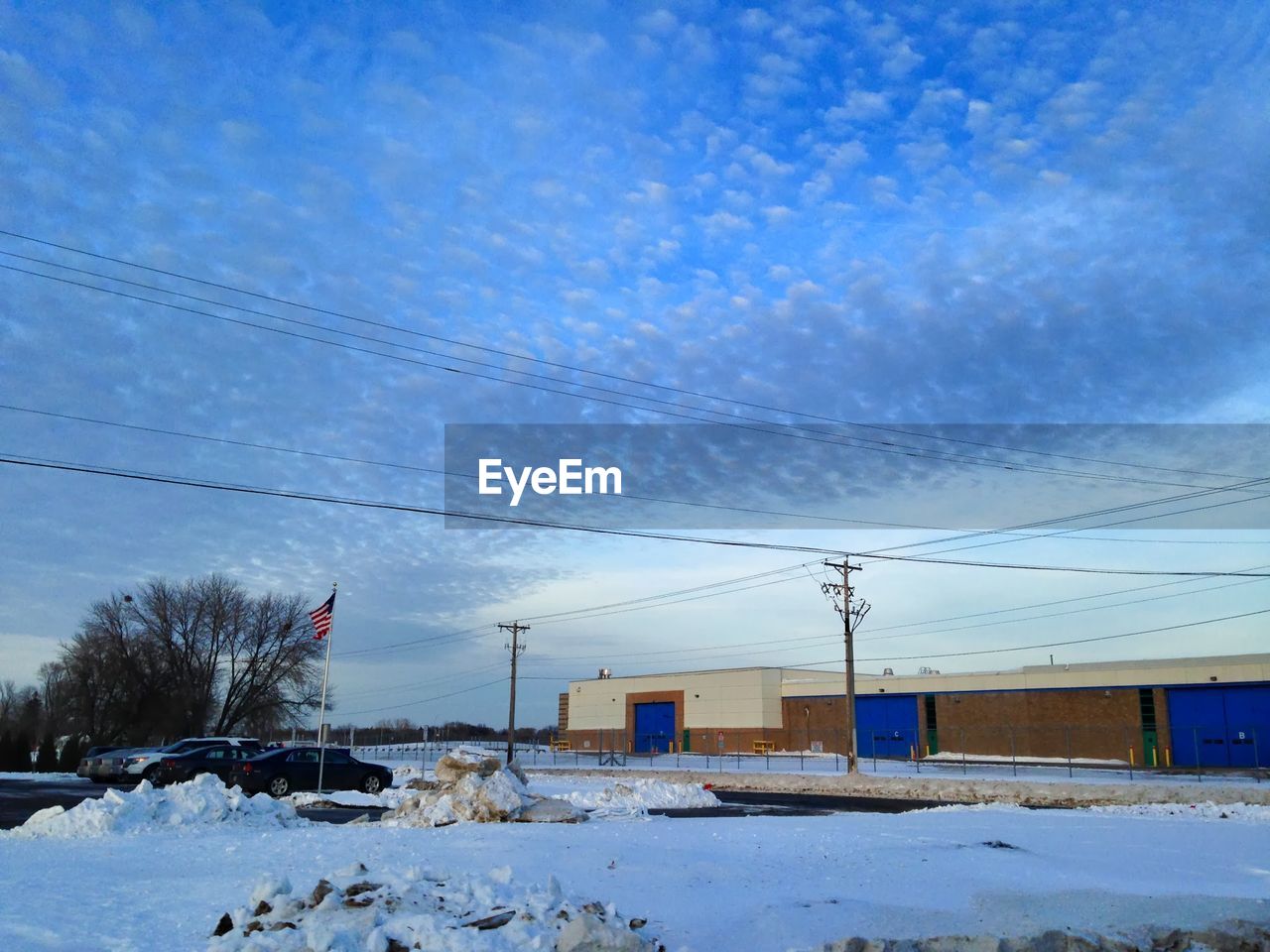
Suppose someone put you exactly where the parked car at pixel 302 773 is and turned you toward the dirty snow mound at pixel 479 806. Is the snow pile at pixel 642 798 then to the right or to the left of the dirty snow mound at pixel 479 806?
left

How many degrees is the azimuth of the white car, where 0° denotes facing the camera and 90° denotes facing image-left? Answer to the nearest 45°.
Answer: approximately 45°

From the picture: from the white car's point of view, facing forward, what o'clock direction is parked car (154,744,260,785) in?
The parked car is roughly at 9 o'clock from the white car.

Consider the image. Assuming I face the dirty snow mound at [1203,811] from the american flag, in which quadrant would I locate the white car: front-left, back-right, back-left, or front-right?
back-left

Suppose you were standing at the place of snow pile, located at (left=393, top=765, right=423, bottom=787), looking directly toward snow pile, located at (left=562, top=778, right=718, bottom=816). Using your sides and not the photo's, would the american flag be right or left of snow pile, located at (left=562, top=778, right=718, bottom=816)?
right

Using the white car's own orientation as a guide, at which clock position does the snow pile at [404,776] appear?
The snow pile is roughly at 6 o'clock from the white car.

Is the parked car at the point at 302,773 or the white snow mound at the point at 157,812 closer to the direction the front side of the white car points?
the white snow mound
